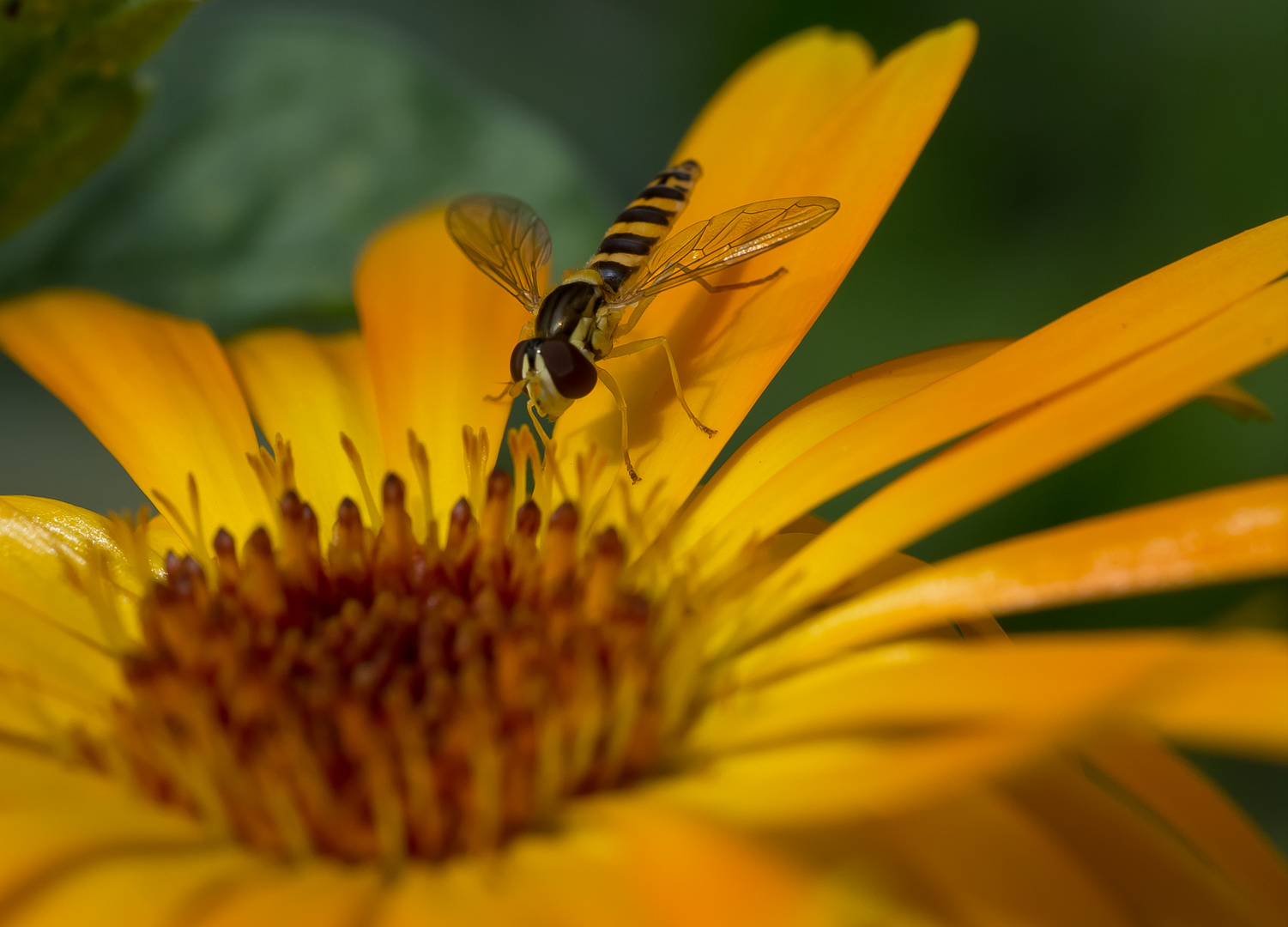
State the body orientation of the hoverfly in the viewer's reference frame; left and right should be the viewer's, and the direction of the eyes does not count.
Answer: facing the viewer and to the left of the viewer
